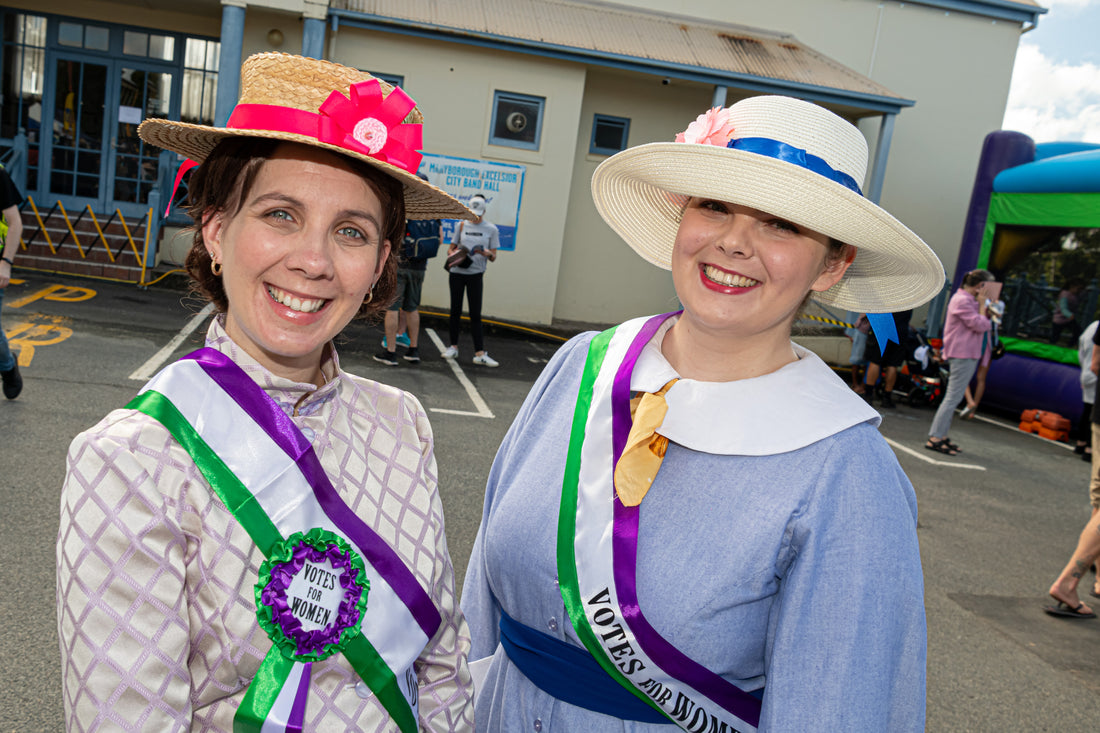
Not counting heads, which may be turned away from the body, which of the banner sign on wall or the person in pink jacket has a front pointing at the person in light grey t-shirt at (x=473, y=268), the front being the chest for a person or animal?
the banner sign on wall

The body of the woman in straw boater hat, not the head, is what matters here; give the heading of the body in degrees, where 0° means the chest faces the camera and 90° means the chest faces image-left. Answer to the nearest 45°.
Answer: approximately 315°

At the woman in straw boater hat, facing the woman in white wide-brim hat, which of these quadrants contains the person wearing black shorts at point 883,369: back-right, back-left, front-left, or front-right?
front-left

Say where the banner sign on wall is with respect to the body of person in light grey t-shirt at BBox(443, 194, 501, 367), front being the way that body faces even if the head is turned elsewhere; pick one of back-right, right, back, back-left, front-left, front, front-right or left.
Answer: back

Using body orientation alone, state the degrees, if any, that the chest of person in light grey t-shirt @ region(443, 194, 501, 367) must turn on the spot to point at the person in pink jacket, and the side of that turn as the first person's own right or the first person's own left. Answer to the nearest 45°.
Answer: approximately 90° to the first person's own left

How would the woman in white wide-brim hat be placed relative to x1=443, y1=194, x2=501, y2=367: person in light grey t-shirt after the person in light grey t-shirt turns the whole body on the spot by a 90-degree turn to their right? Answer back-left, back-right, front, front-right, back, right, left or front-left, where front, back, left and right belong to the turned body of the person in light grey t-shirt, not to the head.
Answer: left

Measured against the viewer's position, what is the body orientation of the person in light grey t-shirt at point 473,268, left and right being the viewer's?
facing the viewer

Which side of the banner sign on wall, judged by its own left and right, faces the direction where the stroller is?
left

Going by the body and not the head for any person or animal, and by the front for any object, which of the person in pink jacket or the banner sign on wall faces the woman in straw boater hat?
the banner sign on wall

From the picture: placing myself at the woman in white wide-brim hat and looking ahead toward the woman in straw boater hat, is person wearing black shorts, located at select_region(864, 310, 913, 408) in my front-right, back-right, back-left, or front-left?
back-right

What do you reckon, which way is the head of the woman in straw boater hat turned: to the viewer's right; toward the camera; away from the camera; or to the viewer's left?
toward the camera

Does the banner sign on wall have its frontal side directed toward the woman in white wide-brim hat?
yes

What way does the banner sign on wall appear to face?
toward the camera

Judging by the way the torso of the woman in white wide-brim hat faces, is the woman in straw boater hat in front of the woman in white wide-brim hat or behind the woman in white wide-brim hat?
in front

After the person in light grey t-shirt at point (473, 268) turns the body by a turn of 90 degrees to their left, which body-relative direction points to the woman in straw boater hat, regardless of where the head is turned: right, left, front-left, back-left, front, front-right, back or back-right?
right
